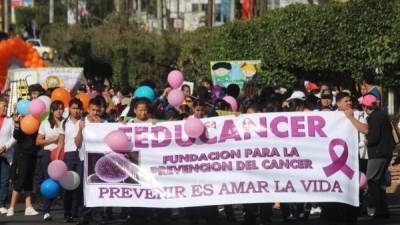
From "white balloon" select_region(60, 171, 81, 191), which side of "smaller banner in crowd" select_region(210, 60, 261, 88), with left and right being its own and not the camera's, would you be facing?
front

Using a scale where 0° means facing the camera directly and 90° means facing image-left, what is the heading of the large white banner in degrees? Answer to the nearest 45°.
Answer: approximately 0°

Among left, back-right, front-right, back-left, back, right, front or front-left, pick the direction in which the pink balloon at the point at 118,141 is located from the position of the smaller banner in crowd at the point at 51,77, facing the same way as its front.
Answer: front

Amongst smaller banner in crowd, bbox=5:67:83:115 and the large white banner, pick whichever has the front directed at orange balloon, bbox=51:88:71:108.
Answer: the smaller banner in crowd

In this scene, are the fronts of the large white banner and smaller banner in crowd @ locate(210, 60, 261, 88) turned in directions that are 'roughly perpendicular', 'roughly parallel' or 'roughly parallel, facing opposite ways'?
roughly parallel

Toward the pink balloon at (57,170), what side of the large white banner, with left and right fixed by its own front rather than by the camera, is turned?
right

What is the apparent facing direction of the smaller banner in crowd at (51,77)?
toward the camera

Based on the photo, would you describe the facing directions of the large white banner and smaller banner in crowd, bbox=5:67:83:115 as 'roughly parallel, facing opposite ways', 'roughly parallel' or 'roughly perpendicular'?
roughly parallel

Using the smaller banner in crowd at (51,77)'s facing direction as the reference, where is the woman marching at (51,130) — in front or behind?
in front

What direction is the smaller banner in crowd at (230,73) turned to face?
toward the camera

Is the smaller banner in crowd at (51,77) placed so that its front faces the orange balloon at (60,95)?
yes

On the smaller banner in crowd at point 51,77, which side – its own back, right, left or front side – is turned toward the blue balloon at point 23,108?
front

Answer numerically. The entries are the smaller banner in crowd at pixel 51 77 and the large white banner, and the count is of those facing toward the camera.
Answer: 2

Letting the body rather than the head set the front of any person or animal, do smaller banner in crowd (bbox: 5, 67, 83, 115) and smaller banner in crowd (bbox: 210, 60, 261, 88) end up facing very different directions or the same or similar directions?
same or similar directions
